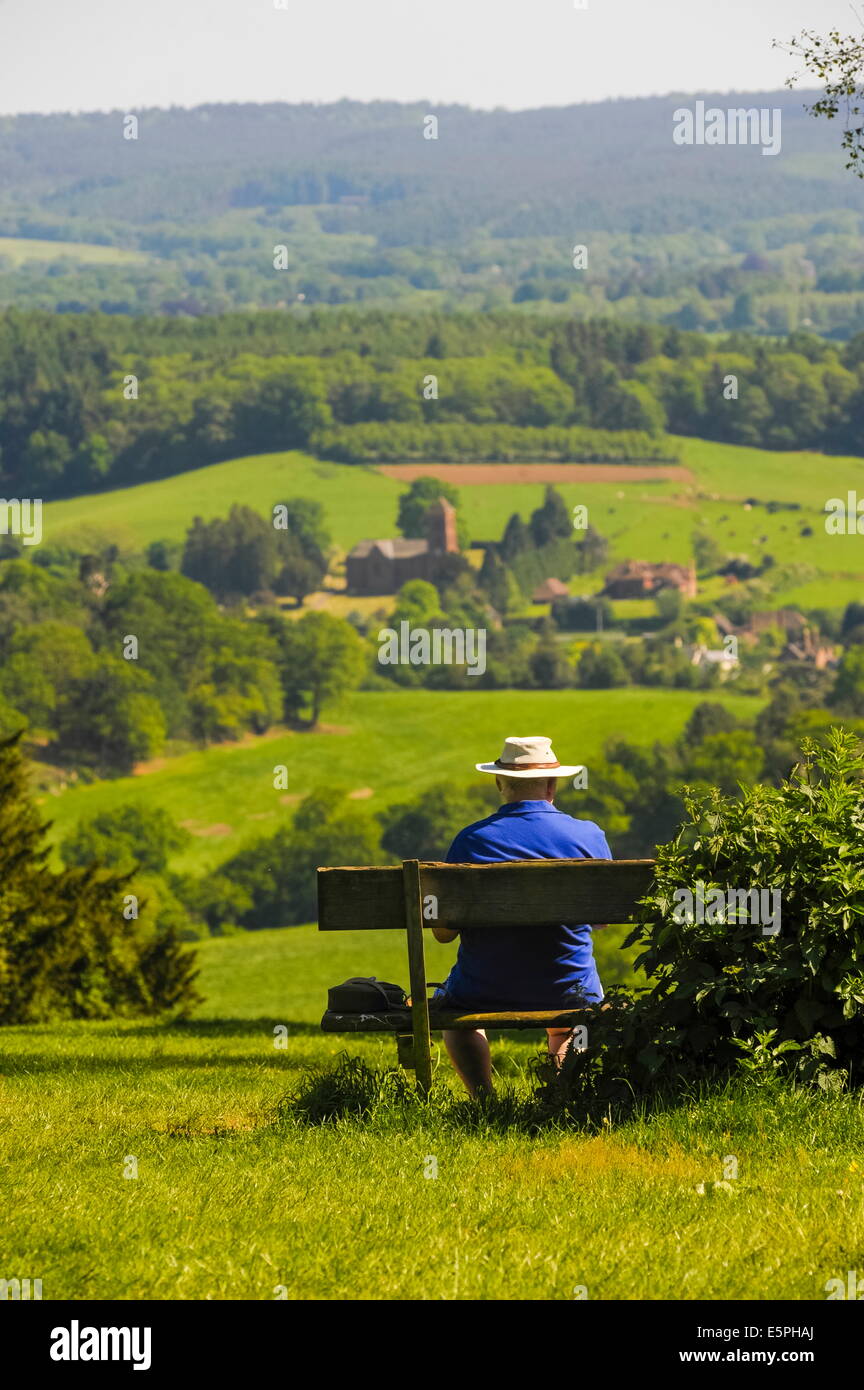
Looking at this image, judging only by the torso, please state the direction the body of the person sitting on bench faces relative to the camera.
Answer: away from the camera

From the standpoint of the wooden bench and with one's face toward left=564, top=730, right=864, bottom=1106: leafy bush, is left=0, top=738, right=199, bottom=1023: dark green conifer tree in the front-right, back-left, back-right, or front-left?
back-left

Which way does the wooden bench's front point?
away from the camera

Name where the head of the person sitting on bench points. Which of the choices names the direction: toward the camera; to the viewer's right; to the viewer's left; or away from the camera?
away from the camera
